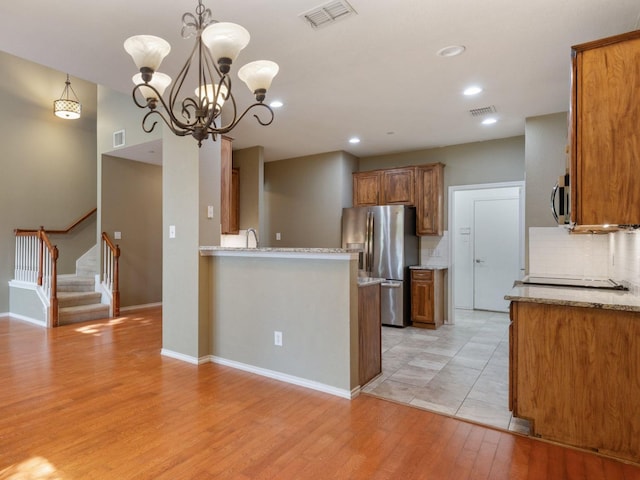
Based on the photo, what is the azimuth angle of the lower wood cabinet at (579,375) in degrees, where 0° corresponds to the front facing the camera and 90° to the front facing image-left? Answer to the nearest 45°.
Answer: approximately 90°

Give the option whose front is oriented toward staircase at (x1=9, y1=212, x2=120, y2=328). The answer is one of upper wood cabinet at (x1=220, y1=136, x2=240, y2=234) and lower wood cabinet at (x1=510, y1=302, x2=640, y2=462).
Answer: the lower wood cabinet

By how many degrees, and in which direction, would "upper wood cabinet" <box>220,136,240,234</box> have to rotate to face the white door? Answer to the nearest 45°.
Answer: approximately 45° to its left

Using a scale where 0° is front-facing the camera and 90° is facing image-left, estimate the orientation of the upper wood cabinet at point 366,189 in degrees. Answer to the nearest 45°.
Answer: approximately 0°

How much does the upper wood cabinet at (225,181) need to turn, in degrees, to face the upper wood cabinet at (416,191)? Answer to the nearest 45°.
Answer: approximately 45° to its left

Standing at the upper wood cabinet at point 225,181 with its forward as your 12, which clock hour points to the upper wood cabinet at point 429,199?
the upper wood cabinet at point 429,199 is roughly at 10 o'clock from the upper wood cabinet at point 225,181.

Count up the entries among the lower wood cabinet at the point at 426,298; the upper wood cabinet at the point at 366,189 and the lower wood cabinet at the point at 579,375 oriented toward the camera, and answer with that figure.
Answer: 2

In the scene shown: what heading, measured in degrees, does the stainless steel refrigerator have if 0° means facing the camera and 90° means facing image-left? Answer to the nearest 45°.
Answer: approximately 45°
